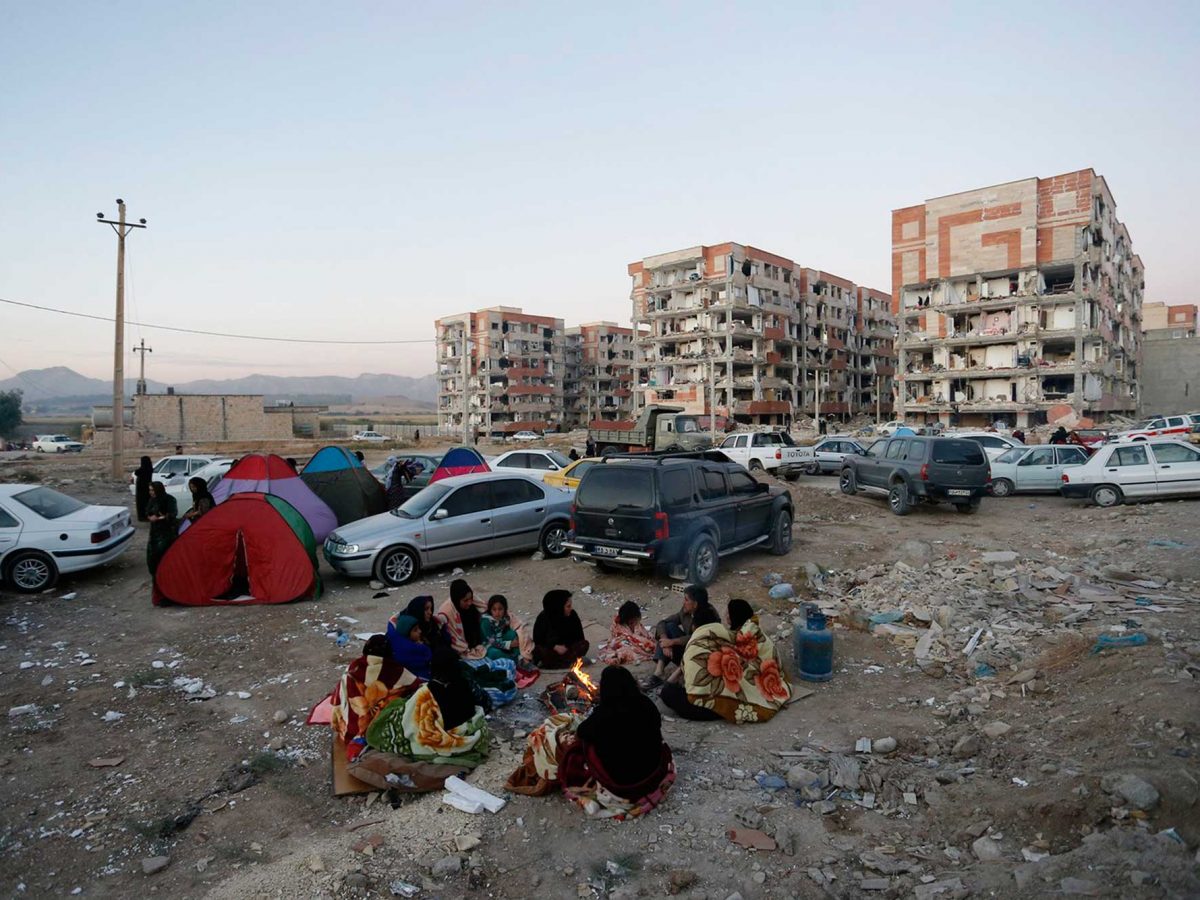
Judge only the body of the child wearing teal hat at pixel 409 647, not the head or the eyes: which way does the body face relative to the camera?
to the viewer's right

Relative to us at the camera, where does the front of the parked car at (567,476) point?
facing to the left of the viewer

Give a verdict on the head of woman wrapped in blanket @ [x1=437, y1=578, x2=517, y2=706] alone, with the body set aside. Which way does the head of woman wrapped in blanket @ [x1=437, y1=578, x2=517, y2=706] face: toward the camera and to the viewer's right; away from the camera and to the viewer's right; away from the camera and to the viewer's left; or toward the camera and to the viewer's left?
toward the camera and to the viewer's right

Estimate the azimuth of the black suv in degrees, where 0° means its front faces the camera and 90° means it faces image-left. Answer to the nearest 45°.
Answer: approximately 225°

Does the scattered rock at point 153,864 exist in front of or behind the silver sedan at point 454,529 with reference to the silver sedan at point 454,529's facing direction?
in front

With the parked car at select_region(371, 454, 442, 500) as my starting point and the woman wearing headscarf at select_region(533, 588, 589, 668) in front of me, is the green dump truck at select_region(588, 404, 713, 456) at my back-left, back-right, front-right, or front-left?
back-left

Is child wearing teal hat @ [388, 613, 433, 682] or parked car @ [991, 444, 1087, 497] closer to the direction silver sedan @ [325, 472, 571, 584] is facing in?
the child wearing teal hat
